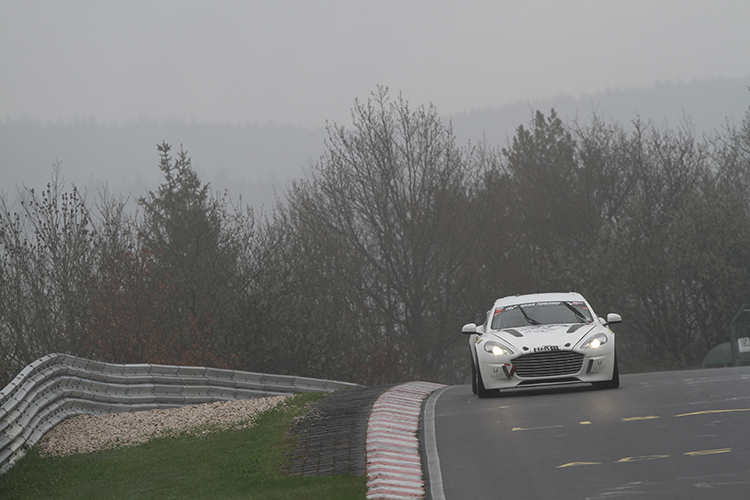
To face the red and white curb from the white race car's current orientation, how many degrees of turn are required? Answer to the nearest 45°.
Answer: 0° — it already faces it

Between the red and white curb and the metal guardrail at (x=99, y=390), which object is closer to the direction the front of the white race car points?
the red and white curb

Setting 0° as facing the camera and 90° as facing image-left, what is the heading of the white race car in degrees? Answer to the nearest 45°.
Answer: approximately 0°

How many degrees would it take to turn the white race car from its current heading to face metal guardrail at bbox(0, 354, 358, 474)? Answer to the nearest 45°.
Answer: approximately 90° to its right
